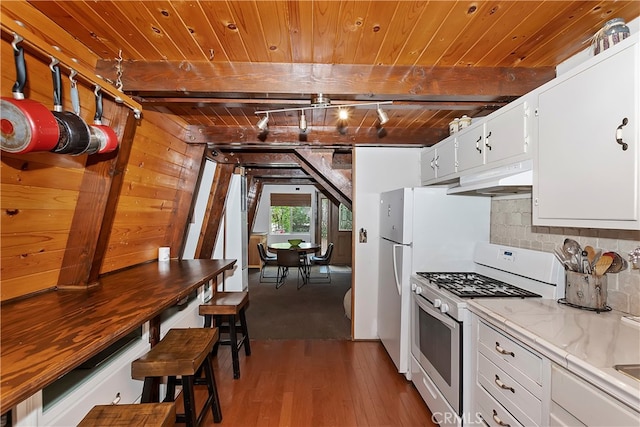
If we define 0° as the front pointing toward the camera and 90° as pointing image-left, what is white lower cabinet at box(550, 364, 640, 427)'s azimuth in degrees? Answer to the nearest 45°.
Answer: approximately 45°

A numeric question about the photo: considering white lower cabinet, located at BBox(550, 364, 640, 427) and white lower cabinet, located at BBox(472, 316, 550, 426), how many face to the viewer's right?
0

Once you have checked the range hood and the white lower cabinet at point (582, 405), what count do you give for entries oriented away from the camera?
0

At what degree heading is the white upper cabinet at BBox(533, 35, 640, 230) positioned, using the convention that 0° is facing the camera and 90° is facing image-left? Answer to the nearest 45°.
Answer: approximately 45°

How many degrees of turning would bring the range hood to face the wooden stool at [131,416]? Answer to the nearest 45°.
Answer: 0° — it already faces it

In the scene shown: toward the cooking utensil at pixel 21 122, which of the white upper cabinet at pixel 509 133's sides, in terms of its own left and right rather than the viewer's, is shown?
front

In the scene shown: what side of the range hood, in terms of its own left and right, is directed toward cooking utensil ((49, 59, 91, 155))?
front

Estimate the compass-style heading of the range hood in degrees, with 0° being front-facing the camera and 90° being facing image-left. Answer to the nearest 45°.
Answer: approximately 45°

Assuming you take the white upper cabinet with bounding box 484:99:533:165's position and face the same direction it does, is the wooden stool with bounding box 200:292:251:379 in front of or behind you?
in front

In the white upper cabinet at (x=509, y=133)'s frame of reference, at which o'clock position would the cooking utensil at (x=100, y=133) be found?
The cooking utensil is roughly at 12 o'clock from the white upper cabinet.

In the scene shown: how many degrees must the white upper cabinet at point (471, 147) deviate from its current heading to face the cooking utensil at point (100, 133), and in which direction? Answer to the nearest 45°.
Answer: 0° — it already faces it

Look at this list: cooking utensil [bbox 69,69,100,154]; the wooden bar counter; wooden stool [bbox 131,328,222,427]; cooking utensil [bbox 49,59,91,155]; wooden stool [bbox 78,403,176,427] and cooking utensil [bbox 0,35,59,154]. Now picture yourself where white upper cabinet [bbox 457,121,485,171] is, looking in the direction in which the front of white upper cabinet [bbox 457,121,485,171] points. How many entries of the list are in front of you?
6

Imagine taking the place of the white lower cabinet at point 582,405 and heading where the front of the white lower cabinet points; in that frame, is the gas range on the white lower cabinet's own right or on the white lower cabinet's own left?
on the white lower cabinet's own right

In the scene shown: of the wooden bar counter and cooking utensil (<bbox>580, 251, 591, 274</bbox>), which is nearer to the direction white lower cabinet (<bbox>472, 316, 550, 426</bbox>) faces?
the wooden bar counter
